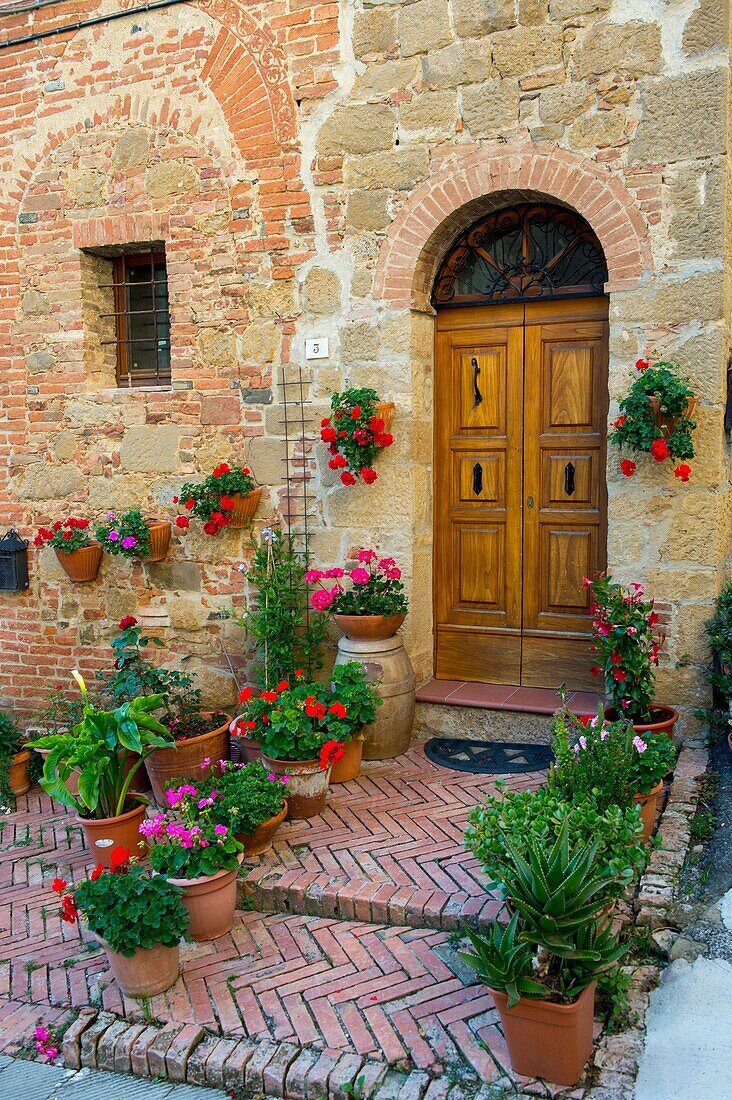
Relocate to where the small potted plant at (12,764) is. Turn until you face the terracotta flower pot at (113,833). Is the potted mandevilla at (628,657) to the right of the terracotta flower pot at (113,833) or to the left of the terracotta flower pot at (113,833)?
left

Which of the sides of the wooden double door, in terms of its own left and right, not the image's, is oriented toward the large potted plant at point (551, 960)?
front

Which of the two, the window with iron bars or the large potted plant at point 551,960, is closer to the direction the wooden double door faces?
the large potted plant

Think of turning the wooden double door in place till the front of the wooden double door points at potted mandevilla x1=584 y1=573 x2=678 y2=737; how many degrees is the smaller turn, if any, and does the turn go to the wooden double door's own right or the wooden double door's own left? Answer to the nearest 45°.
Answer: approximately 45° to the wooden double door's own left

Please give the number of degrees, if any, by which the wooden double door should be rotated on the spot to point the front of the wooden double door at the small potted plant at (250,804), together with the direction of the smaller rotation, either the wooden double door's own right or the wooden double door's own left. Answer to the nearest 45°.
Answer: approximately 45° to the wooden double door's own right

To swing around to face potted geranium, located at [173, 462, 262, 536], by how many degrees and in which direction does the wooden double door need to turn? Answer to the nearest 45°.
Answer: approximately 90° to its right

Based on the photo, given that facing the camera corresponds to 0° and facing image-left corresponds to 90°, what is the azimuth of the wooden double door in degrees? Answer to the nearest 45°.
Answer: approximately 0°

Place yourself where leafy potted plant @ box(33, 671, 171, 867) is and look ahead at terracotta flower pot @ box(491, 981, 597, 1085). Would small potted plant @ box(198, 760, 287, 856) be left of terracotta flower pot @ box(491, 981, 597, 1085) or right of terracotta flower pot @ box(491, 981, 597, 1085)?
left

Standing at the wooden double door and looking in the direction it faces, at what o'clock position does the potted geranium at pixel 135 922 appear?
The potted geranium is roughly at 1 o'clock from the wooden double door.

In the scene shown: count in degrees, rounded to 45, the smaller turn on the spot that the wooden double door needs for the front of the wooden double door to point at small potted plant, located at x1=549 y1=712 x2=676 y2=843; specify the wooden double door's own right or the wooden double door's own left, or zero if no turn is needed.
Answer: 0° — it already faces it

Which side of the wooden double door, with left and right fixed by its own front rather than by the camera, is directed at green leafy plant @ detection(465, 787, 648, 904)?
front

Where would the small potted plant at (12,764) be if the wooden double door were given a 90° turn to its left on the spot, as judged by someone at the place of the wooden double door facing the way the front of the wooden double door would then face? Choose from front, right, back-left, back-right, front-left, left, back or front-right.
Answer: back

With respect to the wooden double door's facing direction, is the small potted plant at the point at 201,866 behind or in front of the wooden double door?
in front

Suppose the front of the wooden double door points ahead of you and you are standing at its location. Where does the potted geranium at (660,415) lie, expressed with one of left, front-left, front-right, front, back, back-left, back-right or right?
front-left
